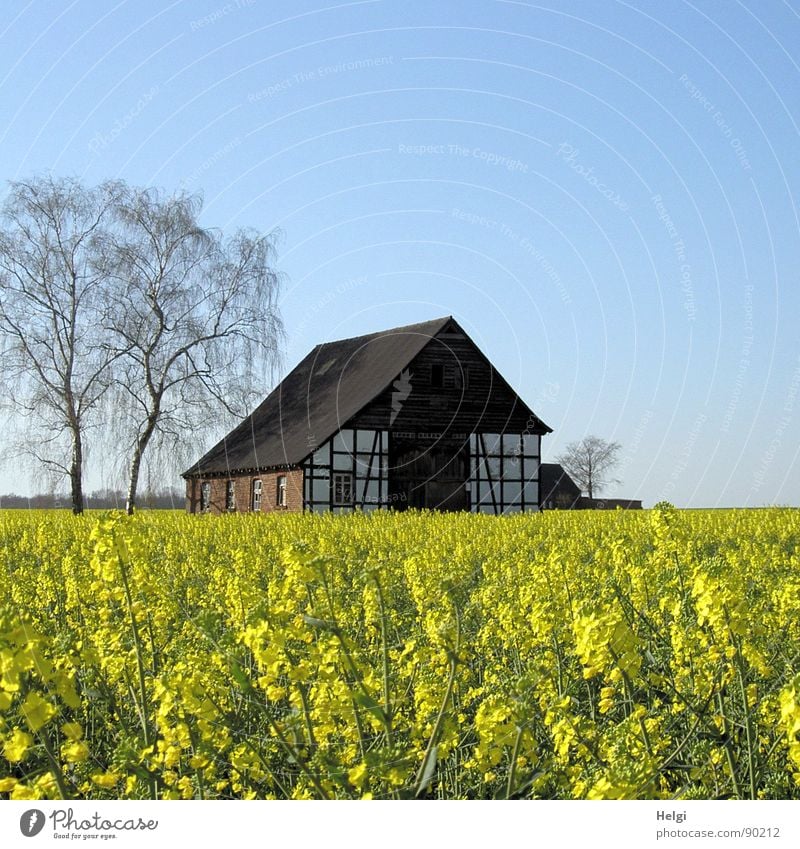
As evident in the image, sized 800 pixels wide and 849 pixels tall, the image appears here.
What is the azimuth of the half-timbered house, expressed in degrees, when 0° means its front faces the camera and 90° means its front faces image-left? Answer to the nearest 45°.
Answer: approximately 315°
